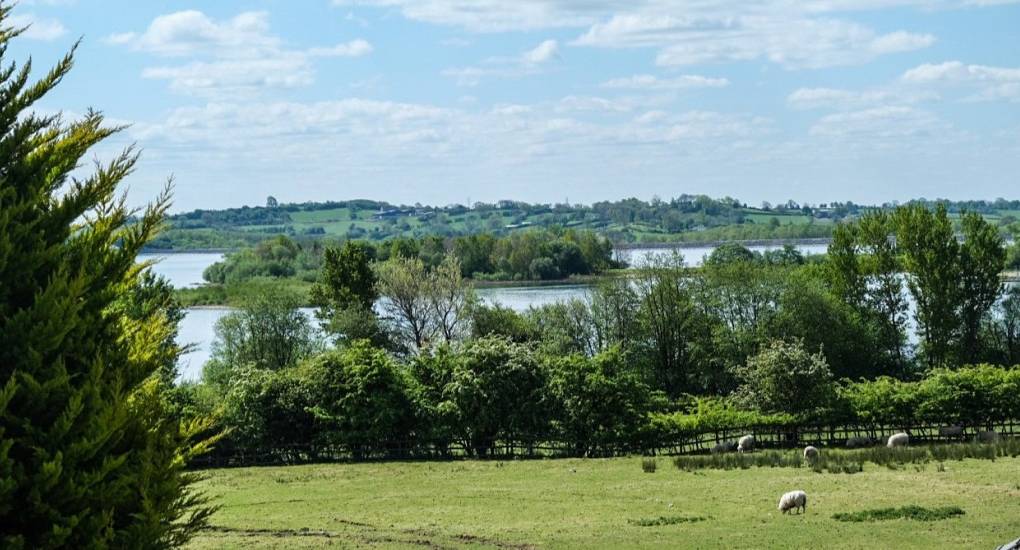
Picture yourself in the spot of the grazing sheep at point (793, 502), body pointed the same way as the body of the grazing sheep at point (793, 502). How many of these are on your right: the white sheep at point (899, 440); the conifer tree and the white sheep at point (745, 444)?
2

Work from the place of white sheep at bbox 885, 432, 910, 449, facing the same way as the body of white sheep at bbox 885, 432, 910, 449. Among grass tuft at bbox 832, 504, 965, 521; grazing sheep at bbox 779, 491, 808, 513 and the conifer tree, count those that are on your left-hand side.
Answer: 3

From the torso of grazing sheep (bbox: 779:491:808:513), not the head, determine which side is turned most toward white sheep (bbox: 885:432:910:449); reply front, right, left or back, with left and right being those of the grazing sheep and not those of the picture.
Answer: right

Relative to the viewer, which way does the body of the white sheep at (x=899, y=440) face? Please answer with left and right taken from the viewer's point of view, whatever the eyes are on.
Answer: facing to the left of the viewer

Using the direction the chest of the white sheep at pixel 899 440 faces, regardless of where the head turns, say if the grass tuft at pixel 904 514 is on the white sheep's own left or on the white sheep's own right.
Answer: on the white sheep's own left

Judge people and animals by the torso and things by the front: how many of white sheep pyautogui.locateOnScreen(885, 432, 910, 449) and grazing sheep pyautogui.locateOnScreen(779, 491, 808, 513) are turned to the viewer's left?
2

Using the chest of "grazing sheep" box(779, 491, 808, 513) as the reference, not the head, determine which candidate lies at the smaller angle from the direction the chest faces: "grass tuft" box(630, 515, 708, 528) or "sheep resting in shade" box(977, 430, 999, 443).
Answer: the grass tuft

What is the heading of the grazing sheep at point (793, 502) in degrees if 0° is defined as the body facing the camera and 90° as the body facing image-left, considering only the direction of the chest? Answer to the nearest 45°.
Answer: approximately 90°

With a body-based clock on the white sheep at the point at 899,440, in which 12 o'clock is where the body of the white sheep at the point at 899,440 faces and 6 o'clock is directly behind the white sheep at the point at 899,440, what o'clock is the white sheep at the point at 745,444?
the white sheep at the point at 745,444 is roughly at 12 o'clock from the white sheep at the point at 899,440.
